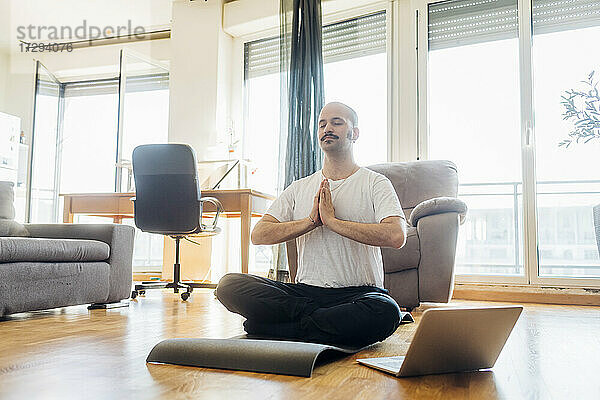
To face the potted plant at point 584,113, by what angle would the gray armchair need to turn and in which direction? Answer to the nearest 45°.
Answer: approximately 180°

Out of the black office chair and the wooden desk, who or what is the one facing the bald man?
the wooden desk

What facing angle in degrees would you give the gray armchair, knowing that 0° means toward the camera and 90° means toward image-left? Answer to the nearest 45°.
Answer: approximately 45°

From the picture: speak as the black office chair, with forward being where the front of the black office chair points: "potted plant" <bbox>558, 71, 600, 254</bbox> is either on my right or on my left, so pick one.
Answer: on my right

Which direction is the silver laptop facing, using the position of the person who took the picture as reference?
facing away from the viewer and to the left of the viewer

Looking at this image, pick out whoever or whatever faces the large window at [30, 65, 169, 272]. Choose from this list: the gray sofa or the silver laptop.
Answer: the silver laptop

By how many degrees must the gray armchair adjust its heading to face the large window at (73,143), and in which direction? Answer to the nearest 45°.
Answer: approximately 90° to its right

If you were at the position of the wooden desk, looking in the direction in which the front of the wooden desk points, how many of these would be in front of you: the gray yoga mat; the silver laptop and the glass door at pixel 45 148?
2

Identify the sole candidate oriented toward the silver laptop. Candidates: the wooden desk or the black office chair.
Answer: the wooden desk

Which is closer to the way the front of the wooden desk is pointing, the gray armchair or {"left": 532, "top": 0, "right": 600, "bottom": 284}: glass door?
the gray armchair

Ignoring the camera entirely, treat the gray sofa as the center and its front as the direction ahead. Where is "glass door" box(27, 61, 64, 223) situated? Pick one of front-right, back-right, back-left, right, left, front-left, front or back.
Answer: back-left

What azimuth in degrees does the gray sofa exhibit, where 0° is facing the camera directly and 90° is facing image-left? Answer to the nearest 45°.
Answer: approximately 315°

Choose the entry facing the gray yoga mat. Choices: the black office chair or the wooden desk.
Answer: the wooden desk

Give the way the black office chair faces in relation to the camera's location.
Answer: facing away from the viewer and to the right of the viewer

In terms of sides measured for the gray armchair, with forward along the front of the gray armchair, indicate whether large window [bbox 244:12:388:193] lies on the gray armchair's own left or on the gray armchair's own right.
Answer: on the gray armchair's own right

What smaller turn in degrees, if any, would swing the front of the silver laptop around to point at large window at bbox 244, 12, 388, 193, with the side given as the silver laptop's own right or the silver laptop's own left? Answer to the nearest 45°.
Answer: approximately 45° to the silver laptop's own right
